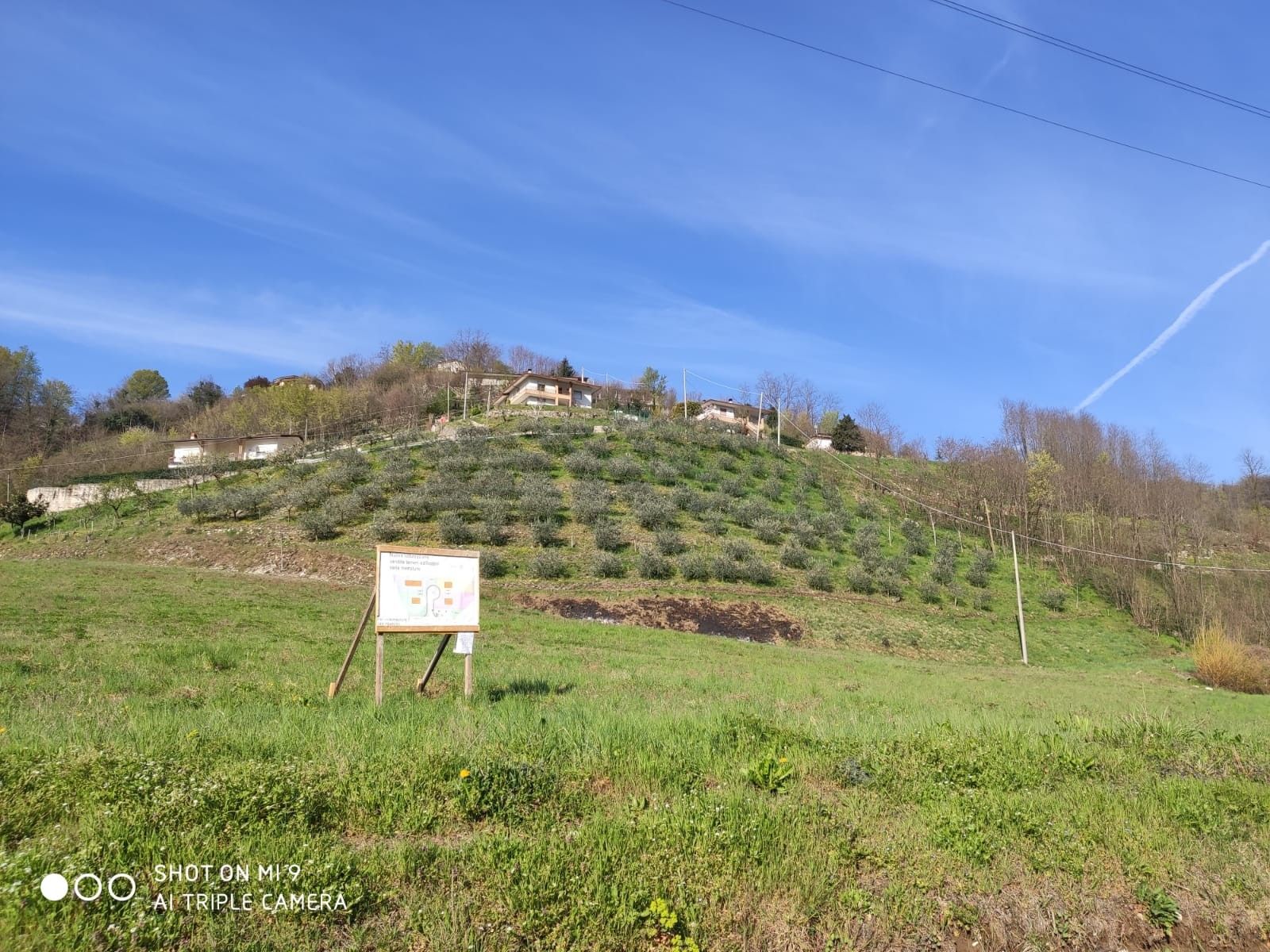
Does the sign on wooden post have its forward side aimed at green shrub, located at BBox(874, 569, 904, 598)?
no

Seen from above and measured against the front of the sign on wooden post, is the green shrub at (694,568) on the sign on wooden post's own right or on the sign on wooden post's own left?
on the sign on wooden post's own left

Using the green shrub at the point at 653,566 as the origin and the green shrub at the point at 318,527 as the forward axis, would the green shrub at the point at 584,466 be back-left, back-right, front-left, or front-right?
front-right

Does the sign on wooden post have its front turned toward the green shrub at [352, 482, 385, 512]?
no

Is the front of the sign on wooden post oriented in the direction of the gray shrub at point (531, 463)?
no

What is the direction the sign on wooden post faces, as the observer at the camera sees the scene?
facing the viewer and to the right of the viewer

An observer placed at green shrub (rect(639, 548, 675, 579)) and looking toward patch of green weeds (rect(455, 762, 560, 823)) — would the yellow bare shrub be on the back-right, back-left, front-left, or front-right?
front-left

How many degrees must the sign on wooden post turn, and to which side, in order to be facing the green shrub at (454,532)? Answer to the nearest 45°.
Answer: approximately 135° to its left

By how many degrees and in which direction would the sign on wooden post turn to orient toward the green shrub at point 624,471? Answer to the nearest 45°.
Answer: approximately 135° to its left

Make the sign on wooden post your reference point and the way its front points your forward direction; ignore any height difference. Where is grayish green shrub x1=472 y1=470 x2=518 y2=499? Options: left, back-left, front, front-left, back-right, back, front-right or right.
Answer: back-left

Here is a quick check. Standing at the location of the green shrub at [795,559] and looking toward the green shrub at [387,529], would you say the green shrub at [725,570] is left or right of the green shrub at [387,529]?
left

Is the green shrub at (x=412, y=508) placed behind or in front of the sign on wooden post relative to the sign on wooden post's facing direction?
behind

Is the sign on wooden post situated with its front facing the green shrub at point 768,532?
no
